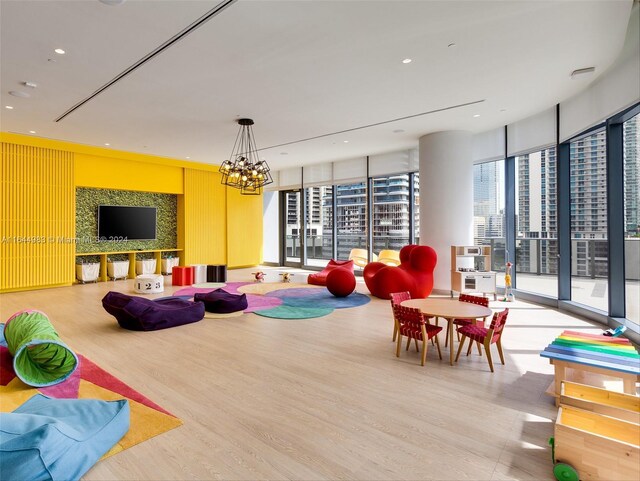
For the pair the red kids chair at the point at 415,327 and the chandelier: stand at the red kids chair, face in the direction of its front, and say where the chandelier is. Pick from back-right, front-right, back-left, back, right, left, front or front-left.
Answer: left

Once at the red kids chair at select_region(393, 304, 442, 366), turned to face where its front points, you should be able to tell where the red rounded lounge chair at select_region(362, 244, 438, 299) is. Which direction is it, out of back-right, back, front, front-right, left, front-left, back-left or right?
front-left

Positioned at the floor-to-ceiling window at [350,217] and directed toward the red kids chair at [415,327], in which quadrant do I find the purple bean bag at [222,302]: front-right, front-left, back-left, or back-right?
front-right

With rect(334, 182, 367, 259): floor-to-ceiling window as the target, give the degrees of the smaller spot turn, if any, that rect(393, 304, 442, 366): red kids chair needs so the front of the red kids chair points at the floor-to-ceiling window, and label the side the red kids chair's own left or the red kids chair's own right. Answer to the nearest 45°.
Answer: approximately 45° to the red kids chair's own left

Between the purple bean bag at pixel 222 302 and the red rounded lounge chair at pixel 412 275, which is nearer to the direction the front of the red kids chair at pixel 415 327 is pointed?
the red rounded lounge chair

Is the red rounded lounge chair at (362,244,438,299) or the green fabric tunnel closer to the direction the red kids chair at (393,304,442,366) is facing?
the red rounded lounge chair

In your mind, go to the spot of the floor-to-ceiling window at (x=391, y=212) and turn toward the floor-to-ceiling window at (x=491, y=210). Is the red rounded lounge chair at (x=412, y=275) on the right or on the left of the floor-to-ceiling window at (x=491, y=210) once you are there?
right

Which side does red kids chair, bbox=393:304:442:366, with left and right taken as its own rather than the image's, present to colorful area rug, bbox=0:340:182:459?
back

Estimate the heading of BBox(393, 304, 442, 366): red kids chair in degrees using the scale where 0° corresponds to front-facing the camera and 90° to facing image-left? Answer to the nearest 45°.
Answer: approximately 225°

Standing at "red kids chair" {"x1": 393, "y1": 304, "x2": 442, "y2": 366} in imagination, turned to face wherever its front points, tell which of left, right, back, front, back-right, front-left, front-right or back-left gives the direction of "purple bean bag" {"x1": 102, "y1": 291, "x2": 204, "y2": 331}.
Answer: back-left

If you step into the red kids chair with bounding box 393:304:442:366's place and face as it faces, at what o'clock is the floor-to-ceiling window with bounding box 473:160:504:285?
The floor-to-ceiling window is roughly at 11 o'clock from the red kids chair.

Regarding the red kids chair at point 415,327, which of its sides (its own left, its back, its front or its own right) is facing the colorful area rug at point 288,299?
left

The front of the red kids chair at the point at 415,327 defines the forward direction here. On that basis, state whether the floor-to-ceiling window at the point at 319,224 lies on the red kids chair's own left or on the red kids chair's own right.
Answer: on the red kids chair's own left

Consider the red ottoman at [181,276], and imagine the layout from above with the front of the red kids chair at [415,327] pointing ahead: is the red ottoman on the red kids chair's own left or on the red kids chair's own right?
on the red kids chair's own left

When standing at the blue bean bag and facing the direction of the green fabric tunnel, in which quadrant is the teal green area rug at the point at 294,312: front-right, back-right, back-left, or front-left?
front-right

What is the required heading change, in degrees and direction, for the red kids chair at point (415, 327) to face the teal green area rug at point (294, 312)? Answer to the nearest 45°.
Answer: approximately 90° to its left
